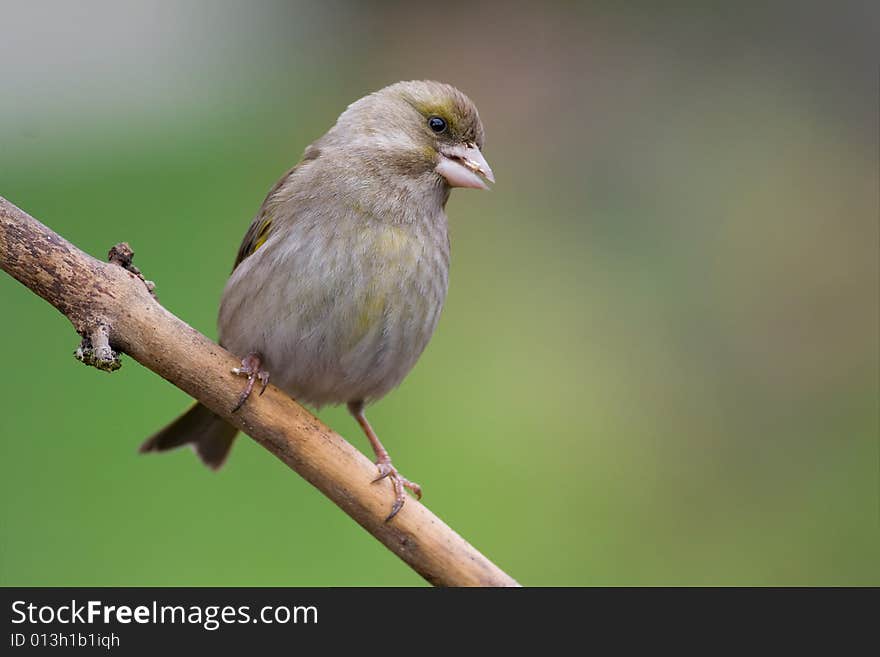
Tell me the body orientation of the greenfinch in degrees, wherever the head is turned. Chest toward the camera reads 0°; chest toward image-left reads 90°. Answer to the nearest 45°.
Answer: approximately 315°
